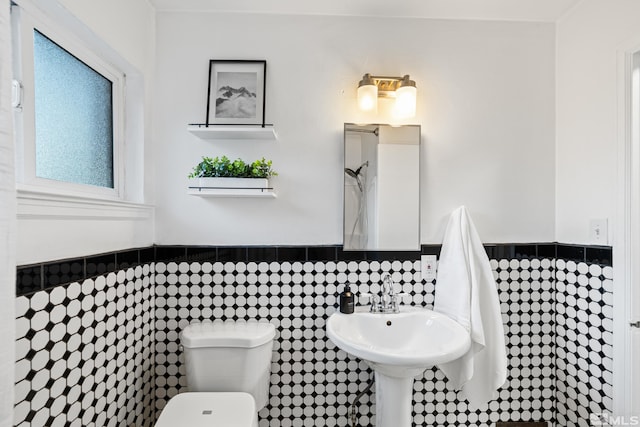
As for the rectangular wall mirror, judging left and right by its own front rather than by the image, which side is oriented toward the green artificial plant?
right

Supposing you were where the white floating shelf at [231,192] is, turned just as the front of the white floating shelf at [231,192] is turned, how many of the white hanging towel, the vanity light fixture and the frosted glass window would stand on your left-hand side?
2
